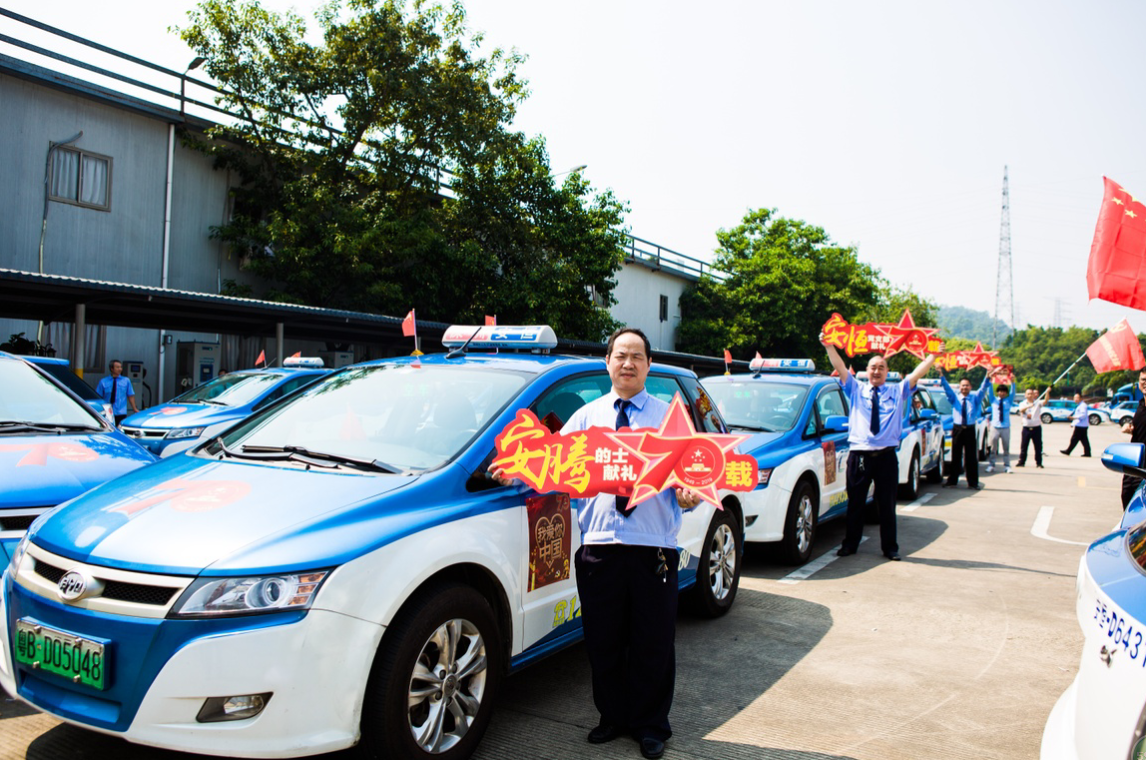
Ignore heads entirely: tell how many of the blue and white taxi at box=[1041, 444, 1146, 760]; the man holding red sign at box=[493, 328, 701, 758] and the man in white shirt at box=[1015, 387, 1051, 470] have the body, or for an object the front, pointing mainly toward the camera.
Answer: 2

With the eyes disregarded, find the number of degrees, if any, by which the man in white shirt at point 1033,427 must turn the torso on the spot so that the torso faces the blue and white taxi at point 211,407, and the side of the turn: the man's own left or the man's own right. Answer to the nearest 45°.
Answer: approximately 45° to the man's own right

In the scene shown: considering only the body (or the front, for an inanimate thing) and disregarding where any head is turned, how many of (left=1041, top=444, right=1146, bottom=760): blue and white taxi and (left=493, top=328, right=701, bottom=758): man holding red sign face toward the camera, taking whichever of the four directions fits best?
1

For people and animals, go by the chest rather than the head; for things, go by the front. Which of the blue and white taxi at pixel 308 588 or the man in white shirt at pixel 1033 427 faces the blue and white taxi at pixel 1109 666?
the man in white shirt

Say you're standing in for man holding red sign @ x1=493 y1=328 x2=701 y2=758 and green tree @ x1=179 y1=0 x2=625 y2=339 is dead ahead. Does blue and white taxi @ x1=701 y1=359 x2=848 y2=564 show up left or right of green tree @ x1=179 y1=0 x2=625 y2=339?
right

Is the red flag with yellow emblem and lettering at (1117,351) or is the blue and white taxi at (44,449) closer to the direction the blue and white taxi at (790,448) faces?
the blue and white taxi

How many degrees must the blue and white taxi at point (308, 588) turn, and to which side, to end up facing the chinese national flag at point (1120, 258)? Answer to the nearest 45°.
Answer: approximately 135° to its left

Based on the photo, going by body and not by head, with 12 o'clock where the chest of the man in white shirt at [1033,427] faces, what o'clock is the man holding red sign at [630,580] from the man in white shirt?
The man holding red sign is roughly at 12 o'clock from the man in white shirt.

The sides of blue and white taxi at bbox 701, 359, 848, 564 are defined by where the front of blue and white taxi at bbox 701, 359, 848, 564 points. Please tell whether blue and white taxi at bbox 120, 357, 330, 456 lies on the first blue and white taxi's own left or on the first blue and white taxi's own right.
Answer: on the first blue and white taxi's own right
